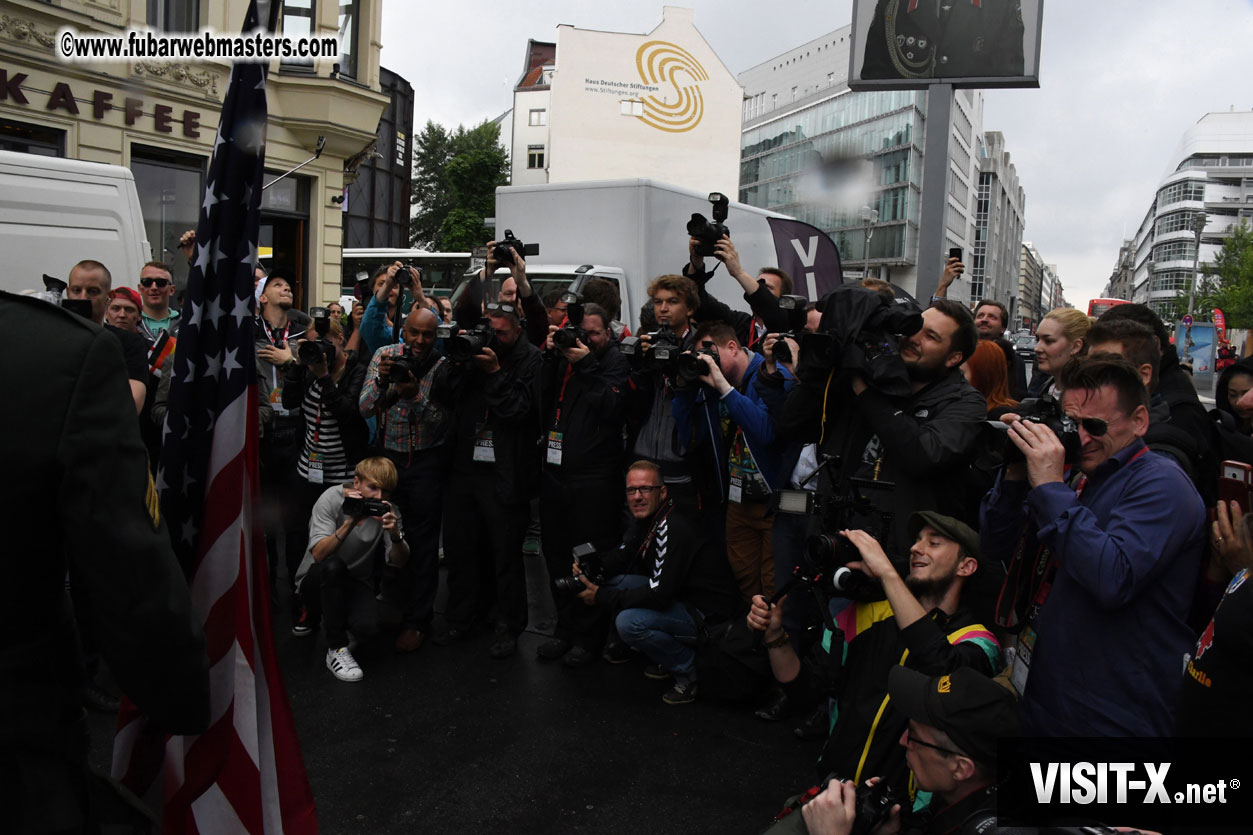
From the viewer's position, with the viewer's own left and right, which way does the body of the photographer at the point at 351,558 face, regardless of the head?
facing the viewer and to the right of the viewer

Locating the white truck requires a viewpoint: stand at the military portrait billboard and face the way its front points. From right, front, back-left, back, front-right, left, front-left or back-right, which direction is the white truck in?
right

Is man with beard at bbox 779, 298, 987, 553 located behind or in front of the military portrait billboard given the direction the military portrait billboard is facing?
in front

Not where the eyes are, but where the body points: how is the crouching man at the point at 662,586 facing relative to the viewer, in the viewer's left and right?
facing the viewer and to the left of the viewer

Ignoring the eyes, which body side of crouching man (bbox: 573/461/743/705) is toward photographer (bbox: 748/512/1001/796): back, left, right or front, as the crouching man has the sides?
left

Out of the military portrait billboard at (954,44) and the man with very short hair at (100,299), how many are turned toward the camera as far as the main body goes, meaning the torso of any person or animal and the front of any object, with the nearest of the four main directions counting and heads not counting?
2

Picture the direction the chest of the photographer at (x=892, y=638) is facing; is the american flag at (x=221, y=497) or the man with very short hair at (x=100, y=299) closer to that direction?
the american flag

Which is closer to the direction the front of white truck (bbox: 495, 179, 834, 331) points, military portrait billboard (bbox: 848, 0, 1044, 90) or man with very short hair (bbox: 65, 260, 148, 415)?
the man with very short hair

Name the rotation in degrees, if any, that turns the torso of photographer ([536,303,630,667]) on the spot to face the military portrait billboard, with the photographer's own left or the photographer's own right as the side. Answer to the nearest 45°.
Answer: approximately 180°

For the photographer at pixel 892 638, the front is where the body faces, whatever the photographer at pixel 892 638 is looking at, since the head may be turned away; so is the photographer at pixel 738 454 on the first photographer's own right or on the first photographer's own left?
on the first photographer's own right

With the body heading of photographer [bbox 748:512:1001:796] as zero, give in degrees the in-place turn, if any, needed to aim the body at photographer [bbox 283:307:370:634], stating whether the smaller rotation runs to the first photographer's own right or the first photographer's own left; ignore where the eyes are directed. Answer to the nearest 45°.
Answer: approximately 90° to the first photographer's own right

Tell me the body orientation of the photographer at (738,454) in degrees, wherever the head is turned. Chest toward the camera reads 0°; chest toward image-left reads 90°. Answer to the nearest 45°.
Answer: approximately 45°

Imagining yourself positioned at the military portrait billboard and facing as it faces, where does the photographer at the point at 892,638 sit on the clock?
The photographer is roughly at 12 o'clock from the military portrait billboard.

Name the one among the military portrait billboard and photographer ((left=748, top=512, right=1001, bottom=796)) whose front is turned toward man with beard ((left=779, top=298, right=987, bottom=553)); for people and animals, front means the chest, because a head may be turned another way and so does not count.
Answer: the military portrait billboard

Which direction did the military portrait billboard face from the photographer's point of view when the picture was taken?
facing the viewer

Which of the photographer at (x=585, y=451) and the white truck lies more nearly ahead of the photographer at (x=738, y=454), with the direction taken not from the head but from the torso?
the photographer

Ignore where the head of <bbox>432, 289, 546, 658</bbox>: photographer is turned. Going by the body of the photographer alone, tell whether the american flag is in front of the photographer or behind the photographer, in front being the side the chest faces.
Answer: in front

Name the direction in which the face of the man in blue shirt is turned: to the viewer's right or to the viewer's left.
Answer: to the viewer's left

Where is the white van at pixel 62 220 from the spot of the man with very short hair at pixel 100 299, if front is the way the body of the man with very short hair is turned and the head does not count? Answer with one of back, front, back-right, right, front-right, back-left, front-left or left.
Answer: back
